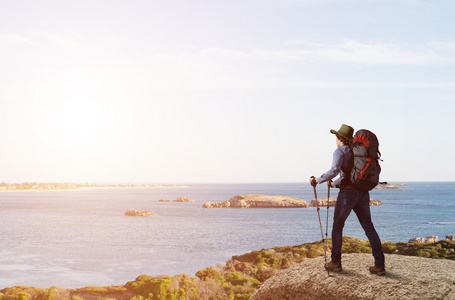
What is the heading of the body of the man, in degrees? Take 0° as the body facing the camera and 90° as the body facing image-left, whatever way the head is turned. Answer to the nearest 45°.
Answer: approximately 135°

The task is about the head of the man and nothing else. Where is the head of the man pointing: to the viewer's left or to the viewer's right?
to the viewer's left
